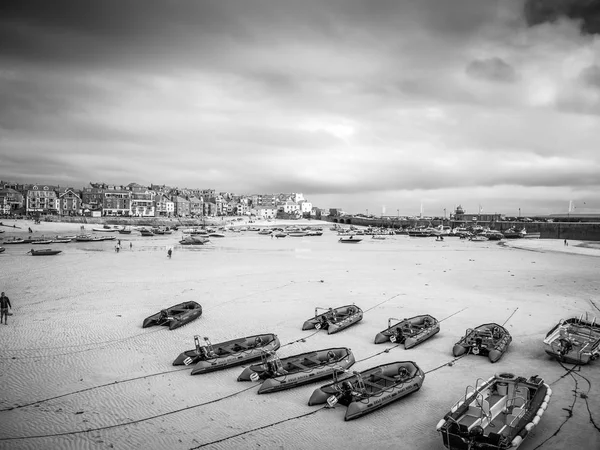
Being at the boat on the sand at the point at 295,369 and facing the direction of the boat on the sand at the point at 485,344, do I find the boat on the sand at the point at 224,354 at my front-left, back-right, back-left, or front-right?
back-left

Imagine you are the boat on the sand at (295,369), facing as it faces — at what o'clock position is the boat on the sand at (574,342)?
the boat on the sand at (574,342) is roughly at 1 o'clock from the boat on the sand at (295,369).

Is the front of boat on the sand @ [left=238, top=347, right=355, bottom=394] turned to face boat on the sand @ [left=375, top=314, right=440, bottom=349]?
yes

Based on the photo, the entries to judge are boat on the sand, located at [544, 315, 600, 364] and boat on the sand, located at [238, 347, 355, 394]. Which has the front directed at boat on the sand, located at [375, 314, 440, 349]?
boat on the sand, located at [238, 347, 355, 394]

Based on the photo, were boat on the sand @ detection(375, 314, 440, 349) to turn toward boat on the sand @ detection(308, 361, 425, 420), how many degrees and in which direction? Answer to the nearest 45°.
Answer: approximately 135° to its right

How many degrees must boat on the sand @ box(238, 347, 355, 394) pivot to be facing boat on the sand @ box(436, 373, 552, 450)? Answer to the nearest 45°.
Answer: approximately 90° to its right

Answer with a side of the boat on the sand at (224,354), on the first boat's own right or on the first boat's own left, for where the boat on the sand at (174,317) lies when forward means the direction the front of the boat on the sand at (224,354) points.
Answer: on the first boat's own left

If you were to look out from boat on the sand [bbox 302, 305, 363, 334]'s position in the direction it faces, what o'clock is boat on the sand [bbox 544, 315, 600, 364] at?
boat on the sand [bbox 544, 315, 600, 364] is roughly at 2 o'clock from boat on the sand [bbox 302, 305, 363, 334].
